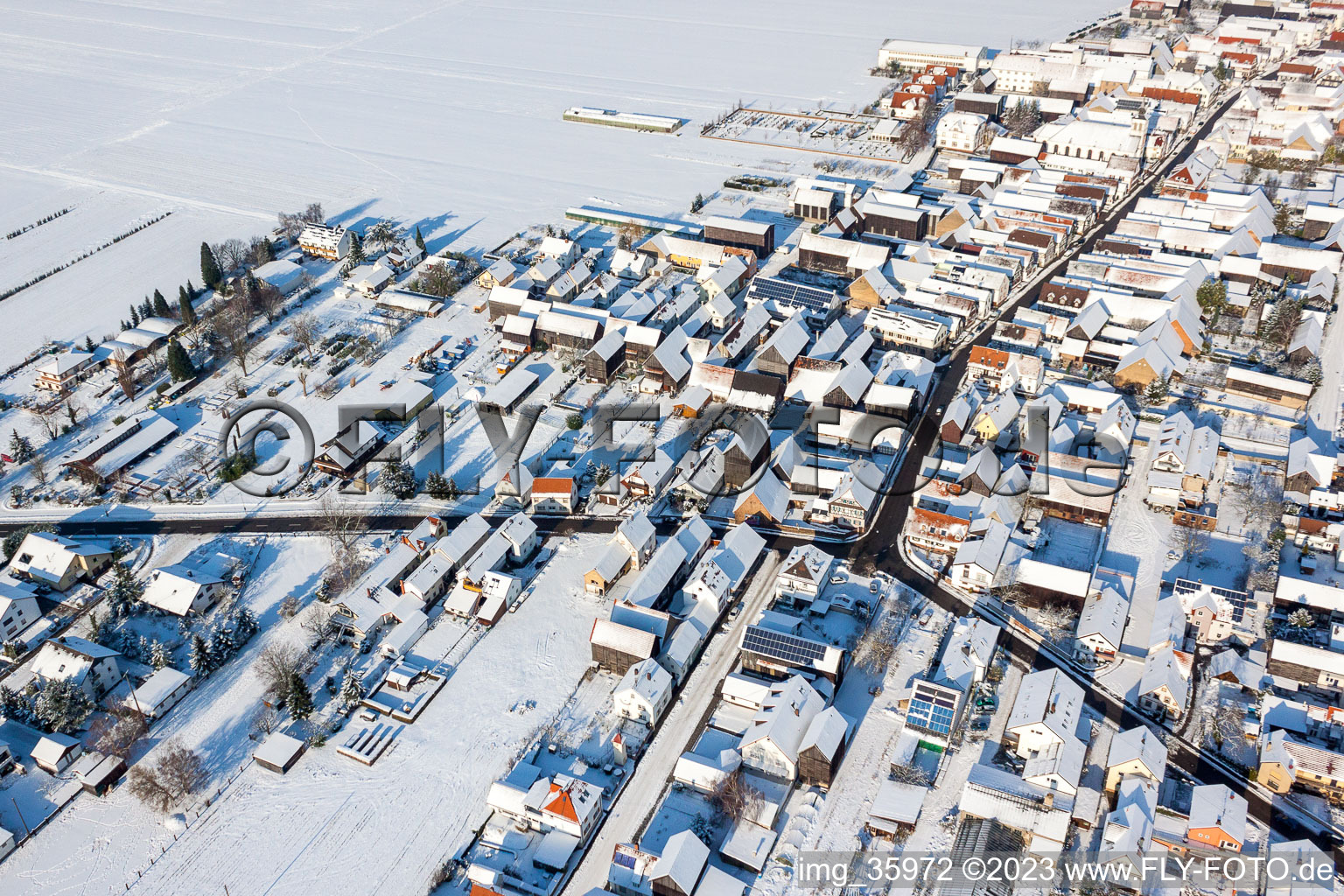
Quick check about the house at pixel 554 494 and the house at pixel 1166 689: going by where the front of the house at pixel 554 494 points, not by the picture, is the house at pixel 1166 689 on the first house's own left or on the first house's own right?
on the first house's own left

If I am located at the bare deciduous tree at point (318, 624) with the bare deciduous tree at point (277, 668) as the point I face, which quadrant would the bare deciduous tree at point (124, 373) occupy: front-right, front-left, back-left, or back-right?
back-right

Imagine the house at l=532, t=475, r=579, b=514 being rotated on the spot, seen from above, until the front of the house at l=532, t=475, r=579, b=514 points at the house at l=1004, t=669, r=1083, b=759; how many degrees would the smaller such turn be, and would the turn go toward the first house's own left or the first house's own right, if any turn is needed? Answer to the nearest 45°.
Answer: approximately 45° to the first house's own left

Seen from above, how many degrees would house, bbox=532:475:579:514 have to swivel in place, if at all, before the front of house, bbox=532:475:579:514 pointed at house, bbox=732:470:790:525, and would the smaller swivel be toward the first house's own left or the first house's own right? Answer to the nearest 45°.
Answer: approximately 45° to the first house's own left

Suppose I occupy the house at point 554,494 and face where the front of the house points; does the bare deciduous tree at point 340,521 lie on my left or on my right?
on my right

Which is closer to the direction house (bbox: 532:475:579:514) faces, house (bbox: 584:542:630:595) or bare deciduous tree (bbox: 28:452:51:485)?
the house

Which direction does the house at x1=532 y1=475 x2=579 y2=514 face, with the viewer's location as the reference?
facing the viewer

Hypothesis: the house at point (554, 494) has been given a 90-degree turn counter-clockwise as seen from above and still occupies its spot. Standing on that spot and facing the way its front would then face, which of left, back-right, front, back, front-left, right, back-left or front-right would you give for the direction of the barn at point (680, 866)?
front-right

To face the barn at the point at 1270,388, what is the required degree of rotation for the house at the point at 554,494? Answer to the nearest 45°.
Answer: approximately 90° to its left

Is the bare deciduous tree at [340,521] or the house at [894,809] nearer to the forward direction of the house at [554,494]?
the house

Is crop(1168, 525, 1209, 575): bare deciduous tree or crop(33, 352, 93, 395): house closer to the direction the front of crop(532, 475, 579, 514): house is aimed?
the bare deciduous tree
